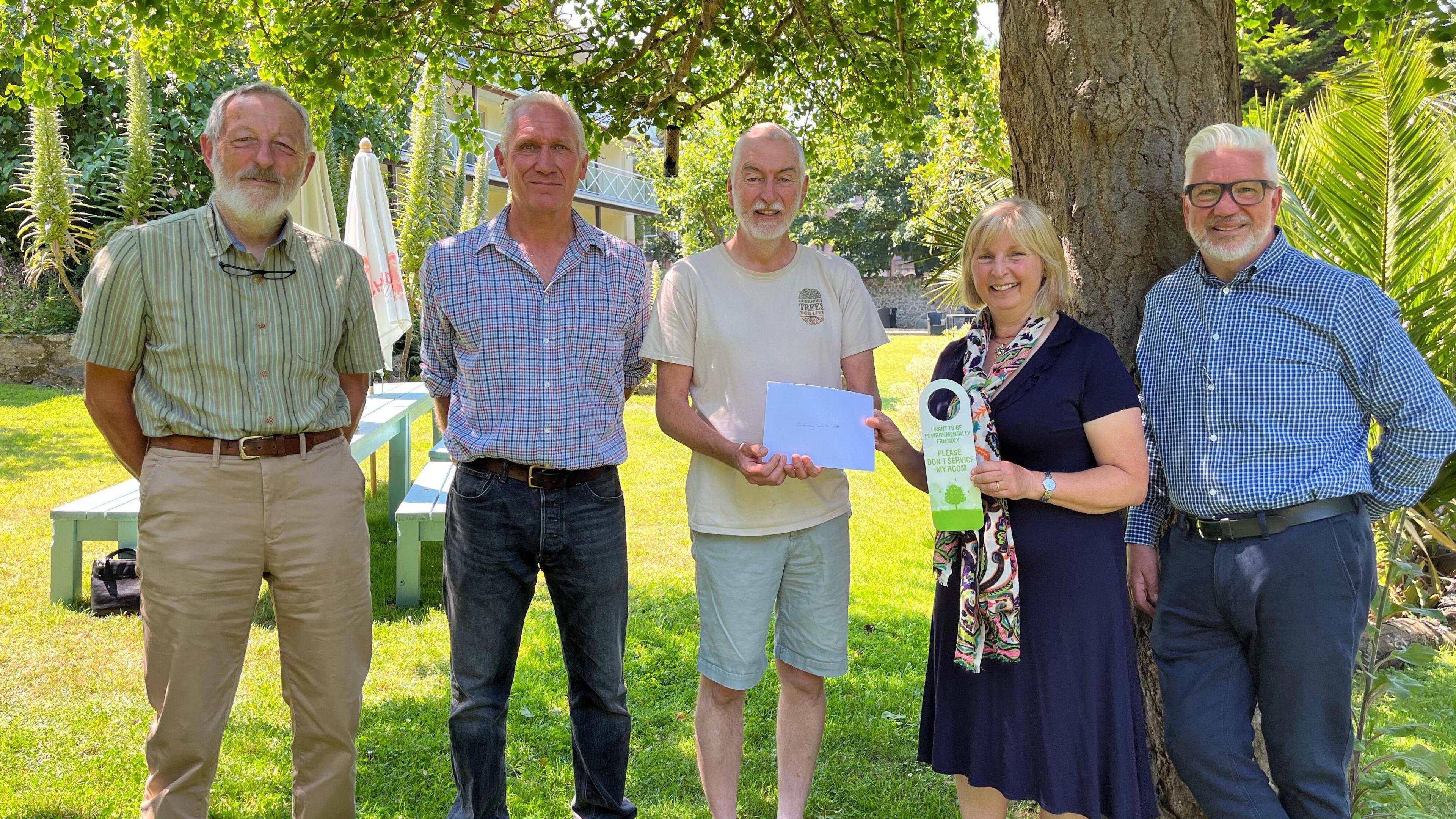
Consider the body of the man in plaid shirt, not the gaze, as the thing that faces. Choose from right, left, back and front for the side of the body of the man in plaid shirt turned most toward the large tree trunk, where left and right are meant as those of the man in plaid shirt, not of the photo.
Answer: left

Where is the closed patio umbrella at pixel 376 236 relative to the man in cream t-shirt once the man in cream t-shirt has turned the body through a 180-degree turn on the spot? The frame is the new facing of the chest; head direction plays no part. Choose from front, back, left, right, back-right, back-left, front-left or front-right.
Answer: front-left

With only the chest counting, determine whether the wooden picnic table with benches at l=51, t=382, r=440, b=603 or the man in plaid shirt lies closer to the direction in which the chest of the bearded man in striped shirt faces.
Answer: the man in plaid shirt

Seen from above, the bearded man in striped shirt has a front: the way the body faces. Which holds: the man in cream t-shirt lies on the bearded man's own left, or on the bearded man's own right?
on the bearded man's own left

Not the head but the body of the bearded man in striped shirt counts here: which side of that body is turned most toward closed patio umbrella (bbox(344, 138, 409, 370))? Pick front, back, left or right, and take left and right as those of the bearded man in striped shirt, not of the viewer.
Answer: back

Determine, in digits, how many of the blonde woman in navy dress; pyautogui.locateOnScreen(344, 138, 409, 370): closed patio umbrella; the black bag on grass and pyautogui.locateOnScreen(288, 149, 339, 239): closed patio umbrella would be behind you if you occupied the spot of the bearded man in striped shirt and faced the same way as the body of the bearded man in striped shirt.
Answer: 3

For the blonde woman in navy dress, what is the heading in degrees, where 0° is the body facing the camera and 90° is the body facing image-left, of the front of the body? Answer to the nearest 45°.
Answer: approximately 45°

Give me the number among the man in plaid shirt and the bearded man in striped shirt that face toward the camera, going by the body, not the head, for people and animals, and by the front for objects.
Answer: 2

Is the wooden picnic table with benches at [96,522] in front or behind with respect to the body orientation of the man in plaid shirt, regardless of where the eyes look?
behind

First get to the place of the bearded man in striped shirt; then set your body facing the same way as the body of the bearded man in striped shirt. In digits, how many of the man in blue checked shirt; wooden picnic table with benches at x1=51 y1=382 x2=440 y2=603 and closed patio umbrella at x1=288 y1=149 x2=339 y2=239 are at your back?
2
